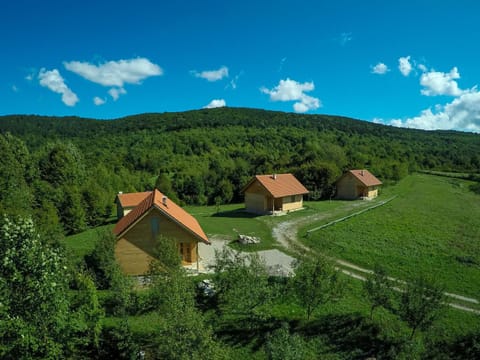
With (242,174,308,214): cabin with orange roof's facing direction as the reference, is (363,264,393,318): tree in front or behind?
in front

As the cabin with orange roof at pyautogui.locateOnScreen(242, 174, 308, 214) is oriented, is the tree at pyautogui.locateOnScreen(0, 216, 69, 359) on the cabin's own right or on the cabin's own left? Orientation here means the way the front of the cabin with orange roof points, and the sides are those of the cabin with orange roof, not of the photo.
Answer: on the cabin's own right

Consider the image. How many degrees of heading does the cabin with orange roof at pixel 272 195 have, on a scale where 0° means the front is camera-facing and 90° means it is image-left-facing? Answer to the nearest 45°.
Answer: approximately 315°

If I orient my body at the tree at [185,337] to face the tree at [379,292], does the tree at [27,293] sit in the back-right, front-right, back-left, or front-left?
back-left

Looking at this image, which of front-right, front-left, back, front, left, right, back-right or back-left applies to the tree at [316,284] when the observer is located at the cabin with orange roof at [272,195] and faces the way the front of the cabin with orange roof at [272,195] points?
front-right

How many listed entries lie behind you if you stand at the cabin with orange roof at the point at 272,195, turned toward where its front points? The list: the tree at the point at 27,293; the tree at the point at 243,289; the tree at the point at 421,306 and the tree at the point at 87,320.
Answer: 0

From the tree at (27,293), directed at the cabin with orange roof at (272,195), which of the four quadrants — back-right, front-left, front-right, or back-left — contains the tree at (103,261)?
front-left

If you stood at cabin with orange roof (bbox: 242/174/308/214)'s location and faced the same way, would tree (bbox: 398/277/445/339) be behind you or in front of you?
in front

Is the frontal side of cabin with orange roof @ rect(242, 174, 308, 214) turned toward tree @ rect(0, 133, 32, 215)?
no

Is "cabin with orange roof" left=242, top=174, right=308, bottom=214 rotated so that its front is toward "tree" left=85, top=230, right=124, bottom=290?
no

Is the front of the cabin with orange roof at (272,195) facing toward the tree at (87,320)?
no
